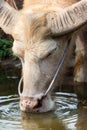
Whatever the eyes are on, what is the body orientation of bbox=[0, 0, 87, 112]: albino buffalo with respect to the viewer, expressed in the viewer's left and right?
facing the viewer and to the left of the viewer
